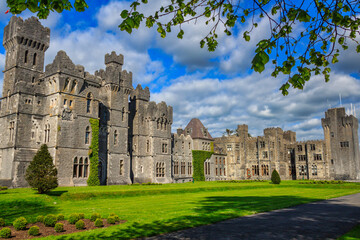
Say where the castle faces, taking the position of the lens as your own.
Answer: facing the viewer and to the right of the viewer

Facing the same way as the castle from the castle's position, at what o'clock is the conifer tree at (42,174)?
The conifer tree is roughly at 1 o'clock from the castle.

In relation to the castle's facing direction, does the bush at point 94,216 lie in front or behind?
in front

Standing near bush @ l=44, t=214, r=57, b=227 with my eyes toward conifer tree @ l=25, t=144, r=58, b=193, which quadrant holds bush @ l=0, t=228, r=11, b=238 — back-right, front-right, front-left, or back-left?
back-left

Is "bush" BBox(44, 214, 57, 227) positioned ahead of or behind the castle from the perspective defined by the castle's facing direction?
ahead

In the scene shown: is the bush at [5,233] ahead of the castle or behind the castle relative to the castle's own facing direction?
ahead

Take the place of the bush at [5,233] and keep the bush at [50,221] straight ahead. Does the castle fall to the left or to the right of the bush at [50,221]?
left
